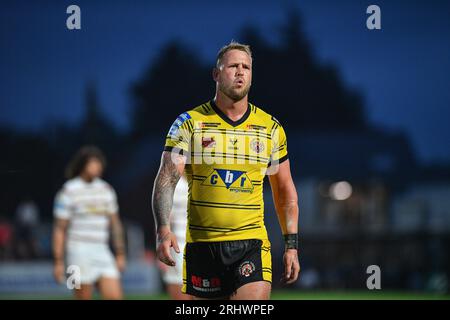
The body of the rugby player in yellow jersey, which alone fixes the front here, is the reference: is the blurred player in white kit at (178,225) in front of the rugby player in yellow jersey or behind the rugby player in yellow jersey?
behind

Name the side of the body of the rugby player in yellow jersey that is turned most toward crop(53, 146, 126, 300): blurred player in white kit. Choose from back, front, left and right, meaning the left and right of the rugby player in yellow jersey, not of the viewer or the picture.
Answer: back

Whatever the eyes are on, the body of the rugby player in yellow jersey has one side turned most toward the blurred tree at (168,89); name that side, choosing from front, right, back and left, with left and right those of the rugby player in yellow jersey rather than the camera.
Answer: back

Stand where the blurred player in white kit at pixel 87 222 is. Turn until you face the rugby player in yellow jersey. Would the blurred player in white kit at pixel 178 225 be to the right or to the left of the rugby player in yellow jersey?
left

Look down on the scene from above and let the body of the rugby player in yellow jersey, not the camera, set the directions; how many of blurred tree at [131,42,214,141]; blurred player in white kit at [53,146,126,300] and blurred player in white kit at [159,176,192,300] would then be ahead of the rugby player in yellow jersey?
0

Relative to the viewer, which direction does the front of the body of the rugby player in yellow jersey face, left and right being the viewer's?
facing the viewer

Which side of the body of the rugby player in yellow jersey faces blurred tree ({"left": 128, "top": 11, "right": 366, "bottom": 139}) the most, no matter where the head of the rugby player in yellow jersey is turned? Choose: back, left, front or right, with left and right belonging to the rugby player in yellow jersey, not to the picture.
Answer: back

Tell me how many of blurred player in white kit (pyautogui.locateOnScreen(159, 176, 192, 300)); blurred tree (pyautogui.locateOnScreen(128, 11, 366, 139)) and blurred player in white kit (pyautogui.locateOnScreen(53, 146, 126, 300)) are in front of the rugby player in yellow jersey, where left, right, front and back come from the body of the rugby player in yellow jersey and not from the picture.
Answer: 0
